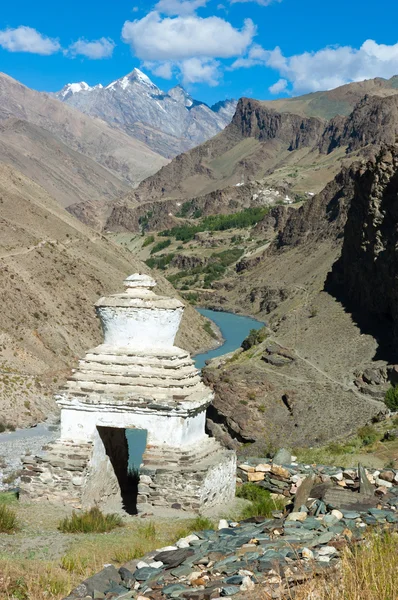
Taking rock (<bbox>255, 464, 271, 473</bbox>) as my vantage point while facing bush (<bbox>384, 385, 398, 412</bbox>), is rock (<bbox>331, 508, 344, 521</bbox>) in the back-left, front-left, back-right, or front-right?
back-right

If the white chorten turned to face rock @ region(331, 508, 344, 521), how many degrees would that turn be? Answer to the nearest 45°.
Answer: approximately 45° to its left

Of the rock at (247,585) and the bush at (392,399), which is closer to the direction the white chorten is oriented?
the rock

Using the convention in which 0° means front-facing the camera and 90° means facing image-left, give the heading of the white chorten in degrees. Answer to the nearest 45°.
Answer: approximately 0°

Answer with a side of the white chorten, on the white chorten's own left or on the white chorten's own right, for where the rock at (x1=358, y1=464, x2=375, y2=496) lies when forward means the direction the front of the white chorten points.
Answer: on the white chorten's own left

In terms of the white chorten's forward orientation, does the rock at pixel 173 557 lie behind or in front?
in front

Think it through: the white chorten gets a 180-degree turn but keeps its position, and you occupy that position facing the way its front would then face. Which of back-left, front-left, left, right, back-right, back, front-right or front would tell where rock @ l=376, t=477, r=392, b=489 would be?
right

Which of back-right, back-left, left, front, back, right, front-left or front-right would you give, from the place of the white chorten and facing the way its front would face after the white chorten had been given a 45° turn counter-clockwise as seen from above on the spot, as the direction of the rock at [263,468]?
left

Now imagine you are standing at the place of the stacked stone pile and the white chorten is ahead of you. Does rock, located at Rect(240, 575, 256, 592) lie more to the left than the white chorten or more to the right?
left

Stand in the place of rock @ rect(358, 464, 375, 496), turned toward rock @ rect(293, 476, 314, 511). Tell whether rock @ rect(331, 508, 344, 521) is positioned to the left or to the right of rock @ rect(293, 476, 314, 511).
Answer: left

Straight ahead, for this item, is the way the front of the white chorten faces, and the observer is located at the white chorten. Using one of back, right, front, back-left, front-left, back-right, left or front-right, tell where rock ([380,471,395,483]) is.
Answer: left
